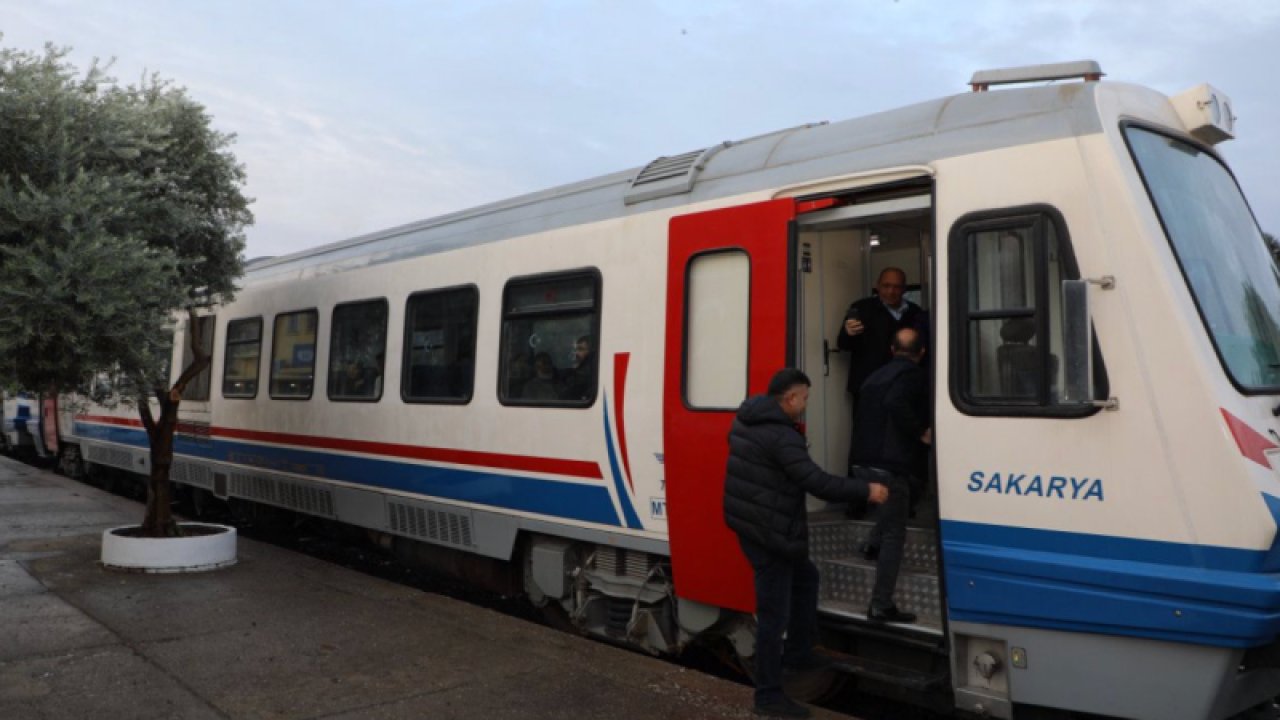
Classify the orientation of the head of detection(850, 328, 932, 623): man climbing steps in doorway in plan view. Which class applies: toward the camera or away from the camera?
away from the camera

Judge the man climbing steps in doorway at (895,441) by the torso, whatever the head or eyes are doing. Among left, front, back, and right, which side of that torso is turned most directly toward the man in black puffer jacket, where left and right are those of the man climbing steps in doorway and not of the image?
back

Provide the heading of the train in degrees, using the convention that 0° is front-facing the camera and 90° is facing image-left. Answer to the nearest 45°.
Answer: approximately 315°

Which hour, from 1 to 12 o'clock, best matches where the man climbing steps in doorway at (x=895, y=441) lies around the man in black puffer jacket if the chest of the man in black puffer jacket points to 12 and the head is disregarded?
The man climbing steps in doorway is roughly at 11 o'clock from the man in black puffer jacket.

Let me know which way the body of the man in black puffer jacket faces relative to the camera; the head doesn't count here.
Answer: to the viewer's right

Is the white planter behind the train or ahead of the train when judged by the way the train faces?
behind

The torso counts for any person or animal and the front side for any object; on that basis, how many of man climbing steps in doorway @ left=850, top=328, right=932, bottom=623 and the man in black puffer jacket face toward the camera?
0

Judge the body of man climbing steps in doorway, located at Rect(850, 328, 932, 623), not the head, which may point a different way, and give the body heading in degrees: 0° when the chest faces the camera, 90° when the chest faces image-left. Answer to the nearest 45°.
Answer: approximately 225°

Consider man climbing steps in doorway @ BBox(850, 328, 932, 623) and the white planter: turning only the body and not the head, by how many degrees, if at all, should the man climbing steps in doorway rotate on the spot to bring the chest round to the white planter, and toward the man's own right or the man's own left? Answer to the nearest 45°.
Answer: approximately 135° to the man's own left
